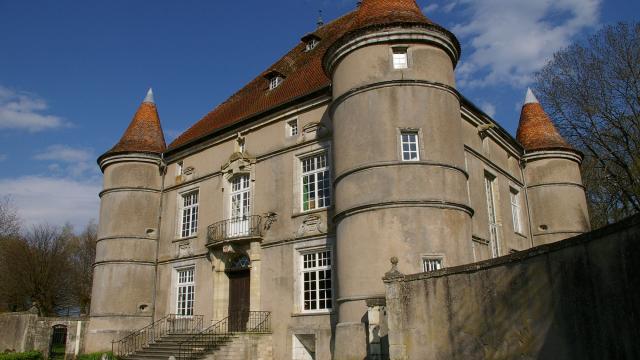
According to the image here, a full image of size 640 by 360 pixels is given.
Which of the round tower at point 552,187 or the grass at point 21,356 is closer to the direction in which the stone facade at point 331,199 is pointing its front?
the grass

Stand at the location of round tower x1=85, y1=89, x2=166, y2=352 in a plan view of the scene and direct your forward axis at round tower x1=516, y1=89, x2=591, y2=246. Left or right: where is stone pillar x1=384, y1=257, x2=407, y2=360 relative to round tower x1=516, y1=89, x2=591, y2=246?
right

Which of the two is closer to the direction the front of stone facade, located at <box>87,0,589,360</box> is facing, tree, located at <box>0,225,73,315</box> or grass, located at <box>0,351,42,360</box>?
the grass

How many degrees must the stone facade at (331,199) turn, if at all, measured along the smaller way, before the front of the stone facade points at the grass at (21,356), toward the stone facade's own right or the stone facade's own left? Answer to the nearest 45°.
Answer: approximately 45° to the stone facade's own right

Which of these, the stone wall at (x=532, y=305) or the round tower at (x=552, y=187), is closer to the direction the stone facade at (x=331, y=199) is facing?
the stone wall

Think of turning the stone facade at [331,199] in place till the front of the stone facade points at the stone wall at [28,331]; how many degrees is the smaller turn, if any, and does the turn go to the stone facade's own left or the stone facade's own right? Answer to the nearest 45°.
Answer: approximately 90° to the stone facade's own right

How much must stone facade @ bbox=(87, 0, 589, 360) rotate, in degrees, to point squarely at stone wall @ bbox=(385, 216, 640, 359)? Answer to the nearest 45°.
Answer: approximately 45° to its left

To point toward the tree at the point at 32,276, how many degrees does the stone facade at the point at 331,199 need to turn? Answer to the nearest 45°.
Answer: approximately 90° to its right

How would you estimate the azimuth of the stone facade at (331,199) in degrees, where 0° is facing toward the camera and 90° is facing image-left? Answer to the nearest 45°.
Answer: approximately 45°

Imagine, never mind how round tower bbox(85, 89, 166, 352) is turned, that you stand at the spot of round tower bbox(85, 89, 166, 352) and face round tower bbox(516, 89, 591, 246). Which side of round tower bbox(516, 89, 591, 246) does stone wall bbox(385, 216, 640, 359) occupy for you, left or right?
right

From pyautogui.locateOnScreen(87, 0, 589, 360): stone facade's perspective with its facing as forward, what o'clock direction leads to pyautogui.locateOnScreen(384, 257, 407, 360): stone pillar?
The stone pillar is roughly at 10 o'clock from the stone facade.
